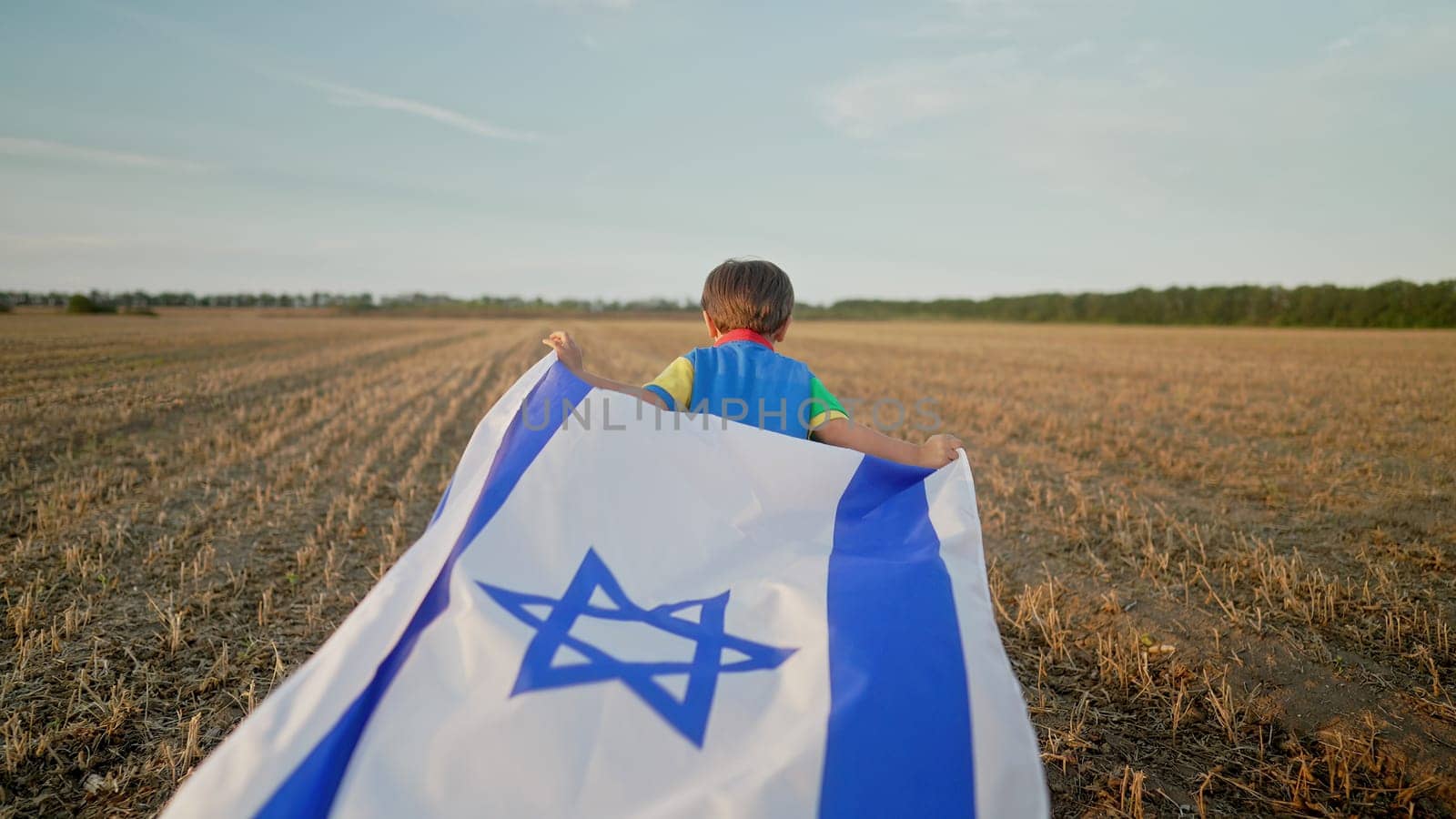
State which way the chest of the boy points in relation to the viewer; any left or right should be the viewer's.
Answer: facing away from the viewer

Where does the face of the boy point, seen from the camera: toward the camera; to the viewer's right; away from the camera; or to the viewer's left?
away from the camera
